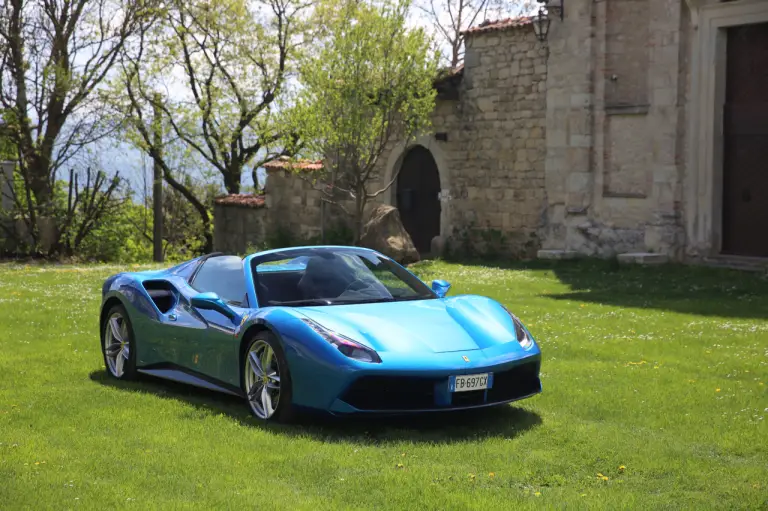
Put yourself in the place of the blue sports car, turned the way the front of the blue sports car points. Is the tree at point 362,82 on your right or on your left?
on your left

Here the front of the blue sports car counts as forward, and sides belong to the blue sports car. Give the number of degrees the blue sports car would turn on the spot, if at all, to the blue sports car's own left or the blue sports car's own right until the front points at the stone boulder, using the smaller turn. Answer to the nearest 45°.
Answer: approximately 135° to the blue sports car's own left

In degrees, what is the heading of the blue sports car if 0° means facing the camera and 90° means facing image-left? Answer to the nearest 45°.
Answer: approximately 315°

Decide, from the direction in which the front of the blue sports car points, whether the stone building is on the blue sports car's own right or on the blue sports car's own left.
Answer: on the blue sports car's own left
